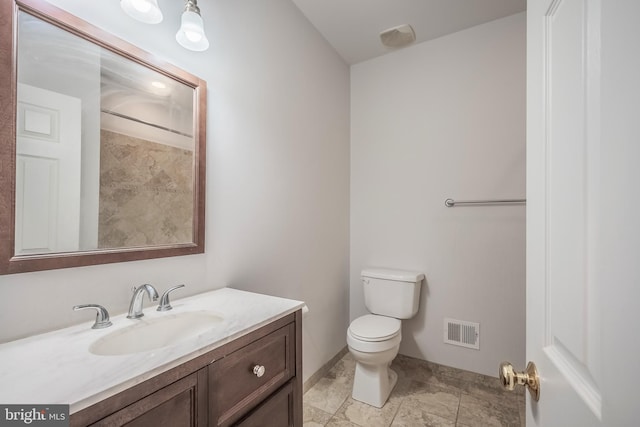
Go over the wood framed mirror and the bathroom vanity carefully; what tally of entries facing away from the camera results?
0

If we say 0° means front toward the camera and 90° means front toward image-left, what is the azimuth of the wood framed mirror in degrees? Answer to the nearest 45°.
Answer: approximately 315°

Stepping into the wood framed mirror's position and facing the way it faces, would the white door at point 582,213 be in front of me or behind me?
in front

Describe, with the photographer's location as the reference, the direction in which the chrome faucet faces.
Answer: facing the viewer and to the right of the viewer

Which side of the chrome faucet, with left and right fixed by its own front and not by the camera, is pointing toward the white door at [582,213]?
front
